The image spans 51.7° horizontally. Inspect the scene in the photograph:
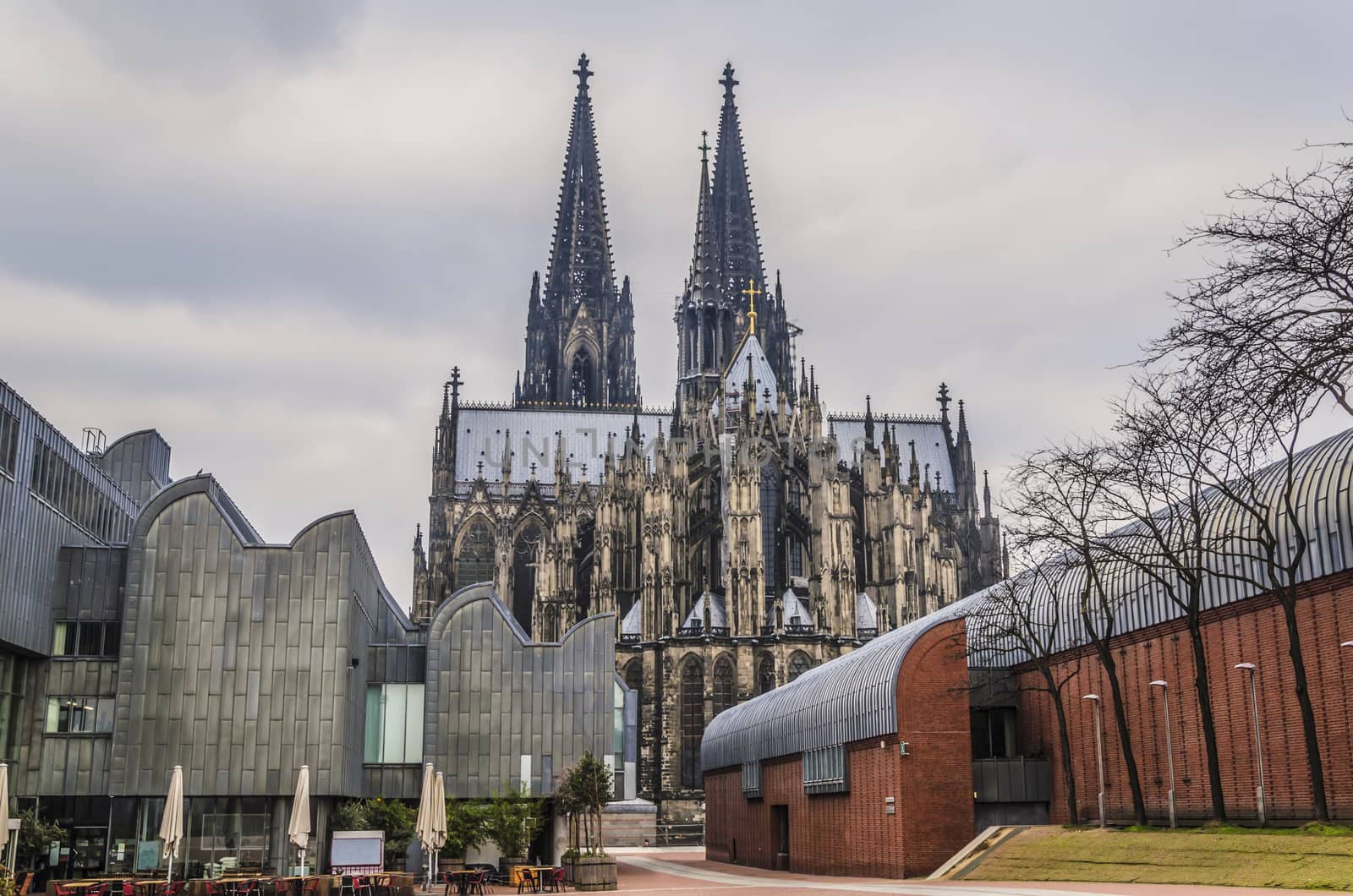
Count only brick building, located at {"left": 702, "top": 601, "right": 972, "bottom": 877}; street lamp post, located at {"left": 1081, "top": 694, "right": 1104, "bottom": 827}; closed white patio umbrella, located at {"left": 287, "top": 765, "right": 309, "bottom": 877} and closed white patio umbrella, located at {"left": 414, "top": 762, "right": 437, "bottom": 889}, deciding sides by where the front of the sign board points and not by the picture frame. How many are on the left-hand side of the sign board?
3

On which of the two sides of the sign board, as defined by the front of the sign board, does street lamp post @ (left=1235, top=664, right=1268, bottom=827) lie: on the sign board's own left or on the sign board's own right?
on the sign board's own left

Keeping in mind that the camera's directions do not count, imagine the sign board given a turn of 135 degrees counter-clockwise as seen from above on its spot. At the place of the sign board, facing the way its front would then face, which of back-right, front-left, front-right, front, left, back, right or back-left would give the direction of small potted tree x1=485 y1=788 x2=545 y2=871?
front

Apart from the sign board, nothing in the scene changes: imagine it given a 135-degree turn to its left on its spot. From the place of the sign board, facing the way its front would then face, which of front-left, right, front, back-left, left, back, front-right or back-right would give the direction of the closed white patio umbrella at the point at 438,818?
front-right

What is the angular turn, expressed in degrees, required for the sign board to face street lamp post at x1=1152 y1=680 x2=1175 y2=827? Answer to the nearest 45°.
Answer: approximately 90° to its left

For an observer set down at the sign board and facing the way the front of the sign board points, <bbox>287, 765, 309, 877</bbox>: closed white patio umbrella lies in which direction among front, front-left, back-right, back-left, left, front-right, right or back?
front-right

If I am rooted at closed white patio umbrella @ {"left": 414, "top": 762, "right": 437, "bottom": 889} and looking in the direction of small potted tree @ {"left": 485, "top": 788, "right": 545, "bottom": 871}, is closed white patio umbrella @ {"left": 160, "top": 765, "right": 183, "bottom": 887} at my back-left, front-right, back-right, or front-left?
back-left

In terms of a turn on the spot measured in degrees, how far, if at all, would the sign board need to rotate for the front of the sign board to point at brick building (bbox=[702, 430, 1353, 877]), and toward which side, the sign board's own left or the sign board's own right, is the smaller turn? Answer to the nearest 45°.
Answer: approximately 90° to the sign board's own left

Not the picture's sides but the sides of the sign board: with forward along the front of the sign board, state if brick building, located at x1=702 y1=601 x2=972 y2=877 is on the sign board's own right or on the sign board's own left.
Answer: on the sign board's own left

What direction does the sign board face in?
toward the camera

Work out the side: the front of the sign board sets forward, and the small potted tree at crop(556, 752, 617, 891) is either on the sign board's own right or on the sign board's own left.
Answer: on the sign board's own left

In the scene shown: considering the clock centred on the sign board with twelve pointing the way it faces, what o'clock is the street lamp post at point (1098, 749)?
The street lamp post is roughly at 9 o'clock from the sign board.

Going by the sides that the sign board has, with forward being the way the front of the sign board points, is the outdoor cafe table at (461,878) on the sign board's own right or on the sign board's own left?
on the sign board's own left

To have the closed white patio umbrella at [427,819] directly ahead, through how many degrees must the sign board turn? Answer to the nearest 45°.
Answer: approximately 90° to its left
